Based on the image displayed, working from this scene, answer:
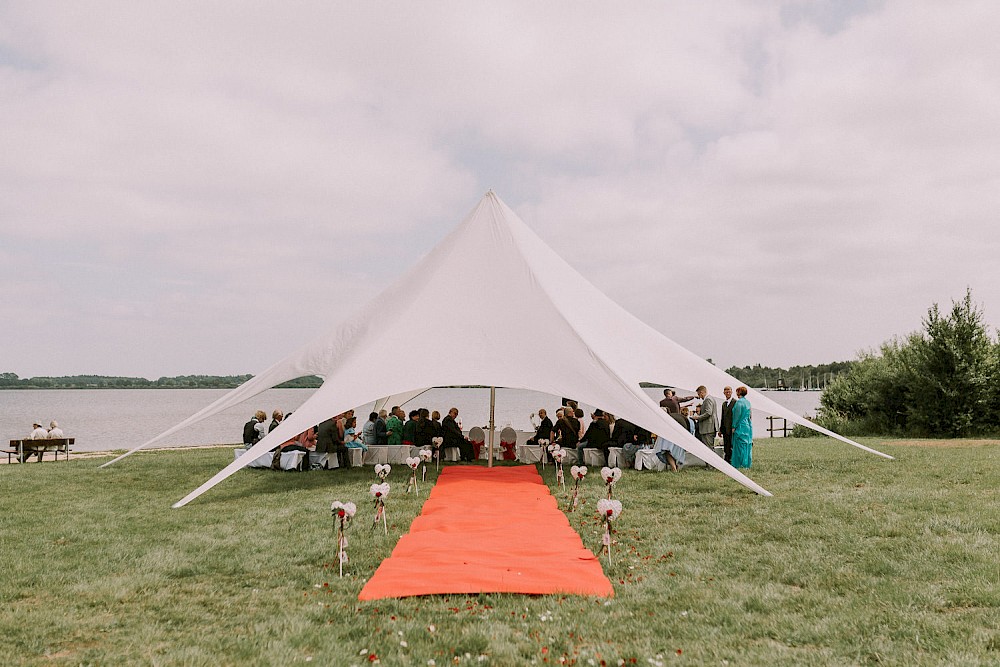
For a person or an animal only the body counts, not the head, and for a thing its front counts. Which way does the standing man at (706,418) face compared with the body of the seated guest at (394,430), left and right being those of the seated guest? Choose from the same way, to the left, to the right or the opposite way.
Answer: to the left

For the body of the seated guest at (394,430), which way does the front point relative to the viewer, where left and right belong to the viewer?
facing away from the viewer and to the right of the viewer

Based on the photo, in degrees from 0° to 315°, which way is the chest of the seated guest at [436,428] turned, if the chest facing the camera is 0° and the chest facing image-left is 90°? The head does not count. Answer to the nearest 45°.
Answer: approximately 225°

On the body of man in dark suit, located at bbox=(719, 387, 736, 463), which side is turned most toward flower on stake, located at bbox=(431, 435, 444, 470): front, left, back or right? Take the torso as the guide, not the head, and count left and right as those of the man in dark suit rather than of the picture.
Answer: right

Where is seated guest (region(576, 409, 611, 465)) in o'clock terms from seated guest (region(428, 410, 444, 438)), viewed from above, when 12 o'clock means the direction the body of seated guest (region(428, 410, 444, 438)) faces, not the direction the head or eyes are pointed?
seated guest (region(576, 409, 611, 465)) is roughly at 2 o'clock from seated guest (region(428, 410, 444, 438)).

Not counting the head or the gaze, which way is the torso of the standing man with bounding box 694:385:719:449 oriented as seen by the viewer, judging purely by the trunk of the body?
to the viewer's left

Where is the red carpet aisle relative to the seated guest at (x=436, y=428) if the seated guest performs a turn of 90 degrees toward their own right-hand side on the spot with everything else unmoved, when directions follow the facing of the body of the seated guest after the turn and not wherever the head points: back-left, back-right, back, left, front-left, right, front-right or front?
front-right

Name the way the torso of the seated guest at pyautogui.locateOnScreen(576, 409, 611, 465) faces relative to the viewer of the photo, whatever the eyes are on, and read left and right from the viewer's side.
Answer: facing away from the viewer and to the left of the viewer
